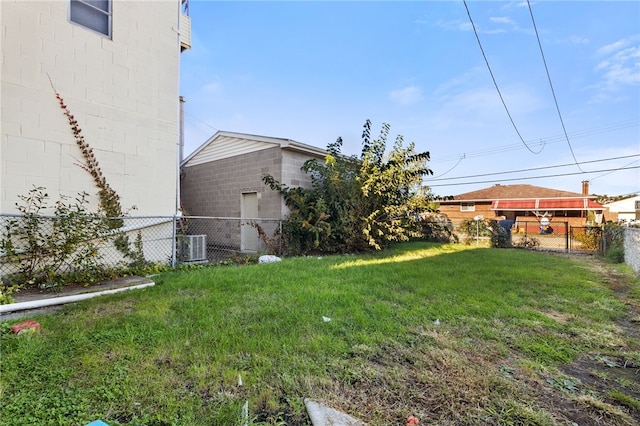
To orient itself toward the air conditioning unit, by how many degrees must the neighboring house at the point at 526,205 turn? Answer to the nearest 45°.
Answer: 0° — it already faces it

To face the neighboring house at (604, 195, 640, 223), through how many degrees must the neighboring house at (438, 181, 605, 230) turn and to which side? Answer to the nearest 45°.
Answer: approximately 135° to its left

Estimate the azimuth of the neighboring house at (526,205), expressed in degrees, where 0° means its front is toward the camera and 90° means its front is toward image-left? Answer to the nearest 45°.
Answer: approximately 0°

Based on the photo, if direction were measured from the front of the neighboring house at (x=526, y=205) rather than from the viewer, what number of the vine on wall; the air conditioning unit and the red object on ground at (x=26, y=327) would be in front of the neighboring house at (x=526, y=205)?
3

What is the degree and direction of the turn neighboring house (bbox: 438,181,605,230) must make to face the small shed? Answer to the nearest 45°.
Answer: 0° — it already faces it

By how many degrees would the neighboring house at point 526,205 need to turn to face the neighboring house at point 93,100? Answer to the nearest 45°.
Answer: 0° — it already faces it

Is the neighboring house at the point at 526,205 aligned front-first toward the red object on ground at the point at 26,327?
yes

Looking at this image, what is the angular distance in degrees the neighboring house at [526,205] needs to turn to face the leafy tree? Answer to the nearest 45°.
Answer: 0° — it already faces it
